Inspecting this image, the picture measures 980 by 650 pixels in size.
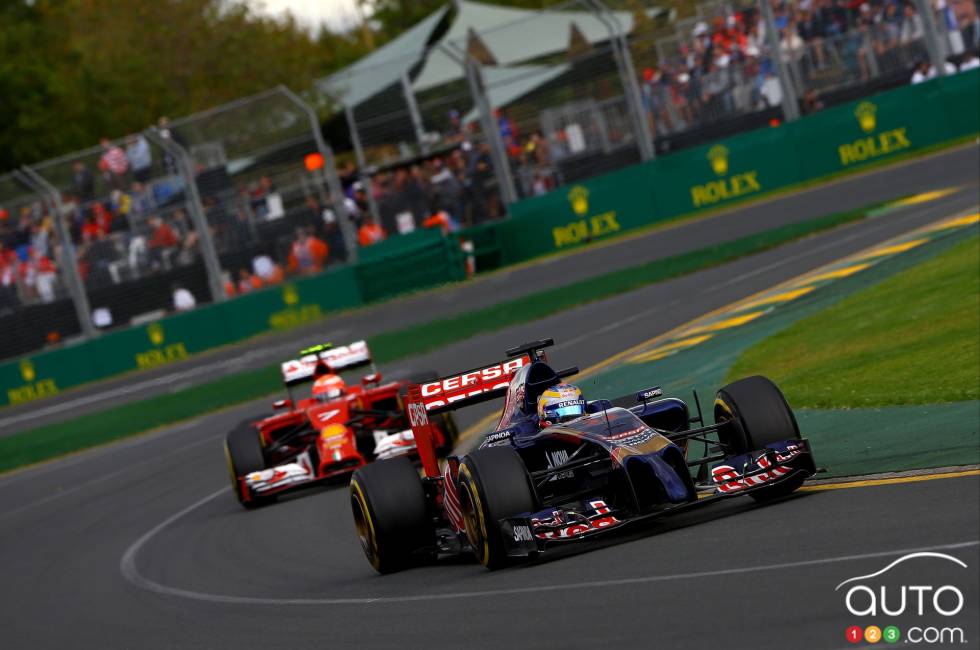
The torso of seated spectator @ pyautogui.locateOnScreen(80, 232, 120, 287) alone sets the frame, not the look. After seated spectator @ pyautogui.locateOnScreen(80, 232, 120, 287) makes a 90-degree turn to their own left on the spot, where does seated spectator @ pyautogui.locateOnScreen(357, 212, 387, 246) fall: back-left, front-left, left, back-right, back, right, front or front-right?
front

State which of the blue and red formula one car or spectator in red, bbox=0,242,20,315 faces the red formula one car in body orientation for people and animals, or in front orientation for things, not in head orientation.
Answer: the spectator in red

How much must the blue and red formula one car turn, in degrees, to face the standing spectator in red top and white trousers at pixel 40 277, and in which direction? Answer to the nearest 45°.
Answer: approximately 180°

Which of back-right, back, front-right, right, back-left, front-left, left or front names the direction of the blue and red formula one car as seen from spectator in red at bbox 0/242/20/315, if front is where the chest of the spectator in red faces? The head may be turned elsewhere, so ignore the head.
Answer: front

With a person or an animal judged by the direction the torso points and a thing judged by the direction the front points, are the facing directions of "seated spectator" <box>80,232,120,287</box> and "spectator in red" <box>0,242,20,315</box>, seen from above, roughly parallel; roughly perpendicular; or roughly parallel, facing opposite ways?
roughly parallel

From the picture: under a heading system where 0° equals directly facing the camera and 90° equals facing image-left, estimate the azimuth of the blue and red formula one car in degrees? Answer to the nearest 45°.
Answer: approximately 315°

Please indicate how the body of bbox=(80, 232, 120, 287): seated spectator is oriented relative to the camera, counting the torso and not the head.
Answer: toward the camera

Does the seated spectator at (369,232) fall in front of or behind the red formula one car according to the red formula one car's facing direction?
behind

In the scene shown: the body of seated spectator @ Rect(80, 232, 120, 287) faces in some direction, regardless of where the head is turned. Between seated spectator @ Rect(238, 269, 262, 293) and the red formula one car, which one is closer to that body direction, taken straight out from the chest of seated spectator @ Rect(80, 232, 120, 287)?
the red formula one car

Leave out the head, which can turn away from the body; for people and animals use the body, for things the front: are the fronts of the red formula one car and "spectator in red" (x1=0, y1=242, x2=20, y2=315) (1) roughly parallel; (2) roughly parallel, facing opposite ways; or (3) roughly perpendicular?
roughly parallel

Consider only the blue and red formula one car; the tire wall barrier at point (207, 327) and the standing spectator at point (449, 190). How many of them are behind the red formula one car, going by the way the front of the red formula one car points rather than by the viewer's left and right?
2

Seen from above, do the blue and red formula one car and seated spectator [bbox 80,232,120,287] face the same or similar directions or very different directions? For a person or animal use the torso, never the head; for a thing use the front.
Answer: same or similar directions

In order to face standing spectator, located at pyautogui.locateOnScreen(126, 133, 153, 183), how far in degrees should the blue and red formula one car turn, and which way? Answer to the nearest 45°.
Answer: approximately 135° to its left

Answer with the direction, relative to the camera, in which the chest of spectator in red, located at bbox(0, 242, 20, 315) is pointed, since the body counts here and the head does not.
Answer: toward the camera
